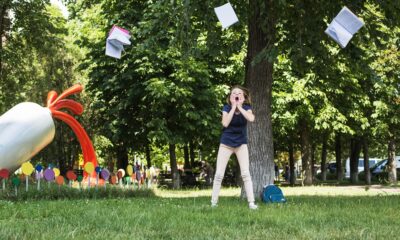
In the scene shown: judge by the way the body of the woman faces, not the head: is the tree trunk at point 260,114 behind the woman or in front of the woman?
behind

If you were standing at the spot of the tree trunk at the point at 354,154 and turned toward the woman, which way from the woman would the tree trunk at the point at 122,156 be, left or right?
right

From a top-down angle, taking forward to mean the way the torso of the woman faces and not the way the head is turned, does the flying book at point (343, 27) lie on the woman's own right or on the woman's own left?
on the woman's own left

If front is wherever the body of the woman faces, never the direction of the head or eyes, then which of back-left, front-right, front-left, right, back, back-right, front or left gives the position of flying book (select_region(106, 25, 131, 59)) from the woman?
back-right

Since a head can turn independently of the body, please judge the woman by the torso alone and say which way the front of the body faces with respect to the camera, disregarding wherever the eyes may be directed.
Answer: toward the camera
